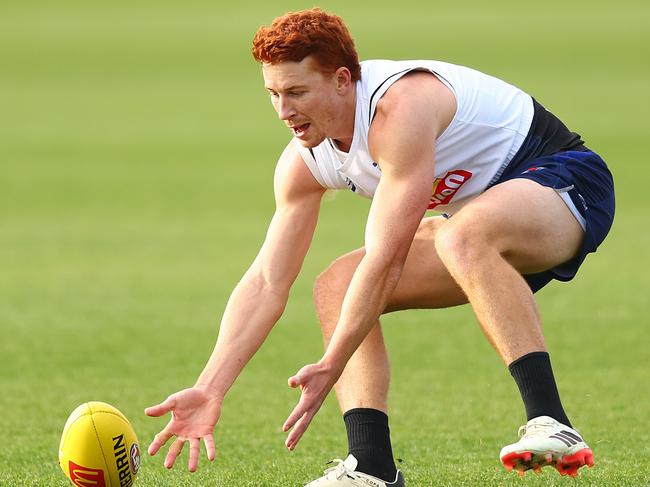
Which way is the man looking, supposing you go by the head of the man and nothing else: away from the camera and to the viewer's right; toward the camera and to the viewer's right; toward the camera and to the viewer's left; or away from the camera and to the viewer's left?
toward the camera and to the viewer's left

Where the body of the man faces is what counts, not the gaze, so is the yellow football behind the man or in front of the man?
in front

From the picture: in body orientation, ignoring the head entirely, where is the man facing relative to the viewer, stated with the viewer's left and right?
facing the viewer and to the left of the viewer
